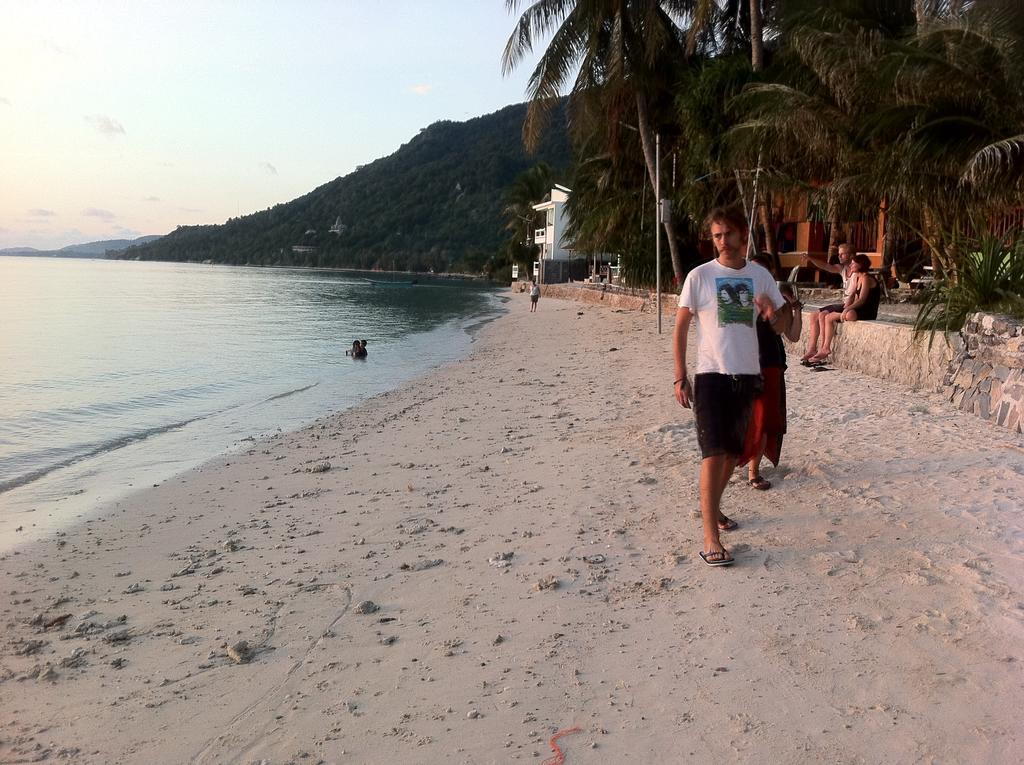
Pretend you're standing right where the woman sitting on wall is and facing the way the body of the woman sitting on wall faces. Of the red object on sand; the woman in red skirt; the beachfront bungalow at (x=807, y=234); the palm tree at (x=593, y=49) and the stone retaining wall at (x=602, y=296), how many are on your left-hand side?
2

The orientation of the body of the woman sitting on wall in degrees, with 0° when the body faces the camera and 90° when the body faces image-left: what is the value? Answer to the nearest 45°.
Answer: approximately 90°

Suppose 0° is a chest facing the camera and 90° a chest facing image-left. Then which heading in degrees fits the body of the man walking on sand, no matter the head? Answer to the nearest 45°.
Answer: approximately 0°

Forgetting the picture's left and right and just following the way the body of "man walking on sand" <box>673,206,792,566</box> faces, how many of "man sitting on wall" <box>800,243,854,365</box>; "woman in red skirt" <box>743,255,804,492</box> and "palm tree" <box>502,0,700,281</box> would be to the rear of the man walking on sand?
3

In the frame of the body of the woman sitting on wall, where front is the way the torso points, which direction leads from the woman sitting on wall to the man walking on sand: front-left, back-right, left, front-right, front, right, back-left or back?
left

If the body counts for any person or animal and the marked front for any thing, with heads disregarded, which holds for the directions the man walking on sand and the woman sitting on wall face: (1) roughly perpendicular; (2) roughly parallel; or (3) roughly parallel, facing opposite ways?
roughly perpendicular

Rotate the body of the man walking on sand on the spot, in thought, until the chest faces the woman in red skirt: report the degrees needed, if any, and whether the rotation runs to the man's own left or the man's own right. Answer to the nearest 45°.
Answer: approximately 180°

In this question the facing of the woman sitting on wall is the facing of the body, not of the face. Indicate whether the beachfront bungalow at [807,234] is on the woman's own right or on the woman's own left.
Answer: on the woman's own right
